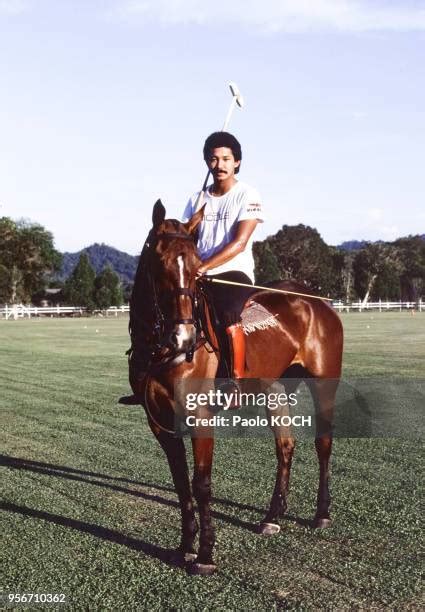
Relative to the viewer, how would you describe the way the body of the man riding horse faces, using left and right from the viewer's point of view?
facing the viewer and to the left of the viewer

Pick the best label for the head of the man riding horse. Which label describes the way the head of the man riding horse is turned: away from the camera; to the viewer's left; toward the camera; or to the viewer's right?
toward the camera
